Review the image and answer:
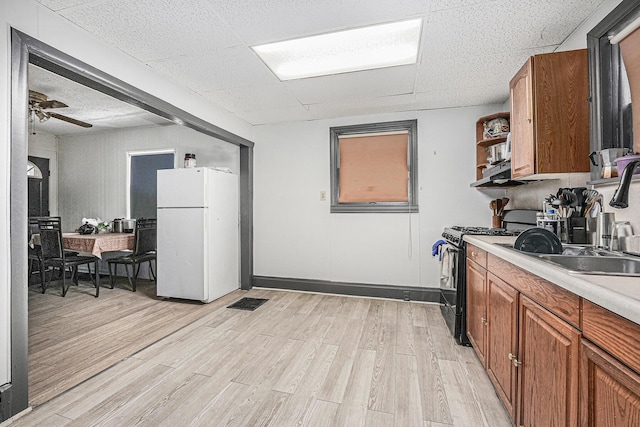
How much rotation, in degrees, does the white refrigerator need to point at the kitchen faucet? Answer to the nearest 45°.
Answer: approximately 90° to its left

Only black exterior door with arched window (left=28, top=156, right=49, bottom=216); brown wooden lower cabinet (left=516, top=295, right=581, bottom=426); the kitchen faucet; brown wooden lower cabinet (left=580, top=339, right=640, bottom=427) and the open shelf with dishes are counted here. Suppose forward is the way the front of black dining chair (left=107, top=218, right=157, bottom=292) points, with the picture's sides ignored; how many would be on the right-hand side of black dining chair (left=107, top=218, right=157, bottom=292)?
1

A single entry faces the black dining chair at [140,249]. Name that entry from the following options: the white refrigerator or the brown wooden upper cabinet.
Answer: the brown wooden upper cabinet

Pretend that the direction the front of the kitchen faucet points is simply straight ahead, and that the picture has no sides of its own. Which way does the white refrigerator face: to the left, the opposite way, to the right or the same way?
to the left

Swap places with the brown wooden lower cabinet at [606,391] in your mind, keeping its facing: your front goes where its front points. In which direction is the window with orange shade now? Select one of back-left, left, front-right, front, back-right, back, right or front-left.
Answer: right

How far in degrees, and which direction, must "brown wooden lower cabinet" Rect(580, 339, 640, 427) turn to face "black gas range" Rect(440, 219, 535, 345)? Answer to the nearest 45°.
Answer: approximately 90° to its right

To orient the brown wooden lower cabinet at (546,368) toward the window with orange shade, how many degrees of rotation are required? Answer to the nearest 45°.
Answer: approximately 90° to its right

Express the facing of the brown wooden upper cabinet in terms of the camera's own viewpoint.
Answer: facing to the left of the viewer

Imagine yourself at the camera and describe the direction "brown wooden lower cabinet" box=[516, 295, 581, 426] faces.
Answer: facing the viewer and to the left of the viewer

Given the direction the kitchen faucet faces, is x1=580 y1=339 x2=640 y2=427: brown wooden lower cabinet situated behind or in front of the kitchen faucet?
in front

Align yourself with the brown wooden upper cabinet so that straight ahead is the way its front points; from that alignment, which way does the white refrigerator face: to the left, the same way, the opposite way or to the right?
to the left

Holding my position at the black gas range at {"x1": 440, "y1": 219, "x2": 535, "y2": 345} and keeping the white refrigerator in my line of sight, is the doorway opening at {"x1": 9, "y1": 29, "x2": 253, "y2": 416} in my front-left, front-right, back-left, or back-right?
front-left

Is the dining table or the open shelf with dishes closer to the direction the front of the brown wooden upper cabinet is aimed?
the dining table

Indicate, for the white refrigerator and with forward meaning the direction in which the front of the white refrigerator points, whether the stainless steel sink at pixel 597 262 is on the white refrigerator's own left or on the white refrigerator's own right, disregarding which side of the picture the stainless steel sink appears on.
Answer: on the white refrigerator's own left
